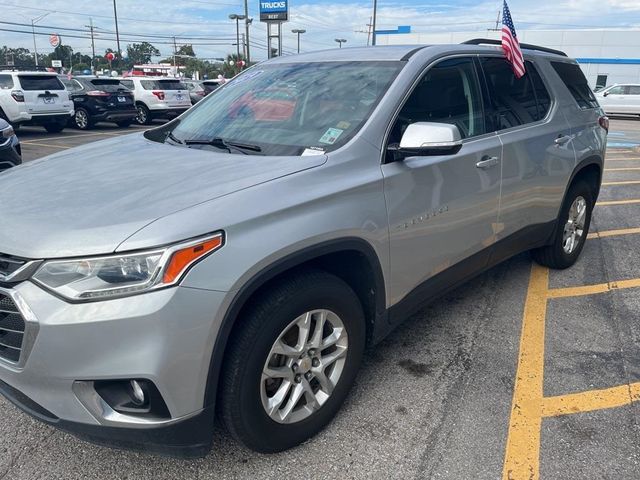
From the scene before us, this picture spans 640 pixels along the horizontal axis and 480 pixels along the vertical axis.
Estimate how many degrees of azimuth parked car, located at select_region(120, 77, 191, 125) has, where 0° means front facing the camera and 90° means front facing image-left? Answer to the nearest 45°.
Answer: approximately 135°

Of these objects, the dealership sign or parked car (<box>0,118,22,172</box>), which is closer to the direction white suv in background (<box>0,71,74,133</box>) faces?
the dealership sign

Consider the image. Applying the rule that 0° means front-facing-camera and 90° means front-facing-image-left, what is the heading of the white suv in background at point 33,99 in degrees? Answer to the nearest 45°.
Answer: approximately 135°

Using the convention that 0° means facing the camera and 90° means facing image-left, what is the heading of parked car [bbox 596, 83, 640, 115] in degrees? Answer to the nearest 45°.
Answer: approximately 90°

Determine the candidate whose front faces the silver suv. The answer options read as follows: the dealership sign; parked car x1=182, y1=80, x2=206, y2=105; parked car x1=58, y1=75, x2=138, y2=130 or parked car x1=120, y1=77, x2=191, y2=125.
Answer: the dealership sign

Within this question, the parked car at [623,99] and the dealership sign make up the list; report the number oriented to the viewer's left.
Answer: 1

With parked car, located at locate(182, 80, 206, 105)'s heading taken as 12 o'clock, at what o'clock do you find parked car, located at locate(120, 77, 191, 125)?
parked car, located at locate(120, 77, 191, 125) is roughly at 8 o'clock from parked car, located at locate(182, 80, 206, 105).

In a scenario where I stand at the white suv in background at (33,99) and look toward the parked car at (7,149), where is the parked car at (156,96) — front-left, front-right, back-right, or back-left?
back-left
